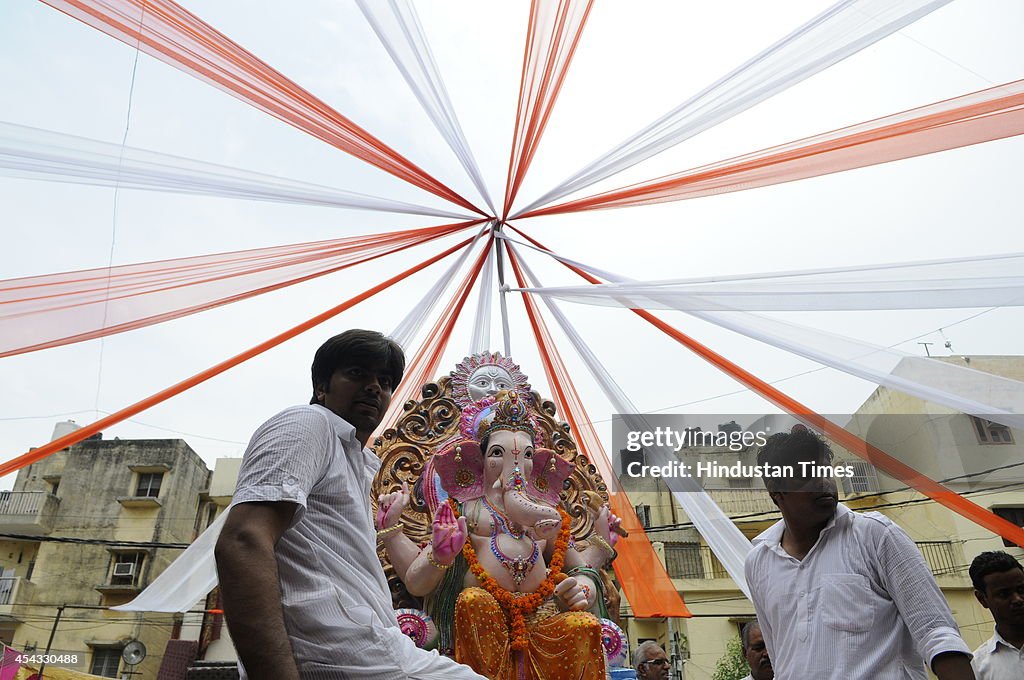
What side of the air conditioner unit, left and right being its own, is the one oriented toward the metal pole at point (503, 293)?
front

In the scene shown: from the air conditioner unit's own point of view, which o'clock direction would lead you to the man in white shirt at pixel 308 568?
The man in white shirt is roughly at 12 o'clock from the air conditioner unit.

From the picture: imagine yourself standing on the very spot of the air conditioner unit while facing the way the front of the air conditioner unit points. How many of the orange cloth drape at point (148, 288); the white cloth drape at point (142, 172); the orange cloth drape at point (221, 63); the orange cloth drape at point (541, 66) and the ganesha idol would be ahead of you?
5

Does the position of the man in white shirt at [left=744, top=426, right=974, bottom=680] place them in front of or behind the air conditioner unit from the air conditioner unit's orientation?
in front

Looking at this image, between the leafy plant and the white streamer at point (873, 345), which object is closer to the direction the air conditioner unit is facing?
the white streamer

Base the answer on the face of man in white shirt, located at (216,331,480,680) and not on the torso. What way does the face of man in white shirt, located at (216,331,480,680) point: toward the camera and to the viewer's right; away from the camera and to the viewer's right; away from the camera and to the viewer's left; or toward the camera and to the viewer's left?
toward the camera and to the viewer's right

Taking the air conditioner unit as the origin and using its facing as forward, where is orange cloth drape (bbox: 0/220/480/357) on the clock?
The orange cloth drape is roughly at 12 o'clock from the air conditioner unit.

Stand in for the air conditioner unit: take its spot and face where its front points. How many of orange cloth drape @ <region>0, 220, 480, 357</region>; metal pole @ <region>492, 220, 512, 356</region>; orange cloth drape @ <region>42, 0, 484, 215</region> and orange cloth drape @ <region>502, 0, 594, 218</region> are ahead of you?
4

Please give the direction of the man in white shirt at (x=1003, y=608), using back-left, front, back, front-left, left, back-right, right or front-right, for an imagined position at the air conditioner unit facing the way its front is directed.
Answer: front

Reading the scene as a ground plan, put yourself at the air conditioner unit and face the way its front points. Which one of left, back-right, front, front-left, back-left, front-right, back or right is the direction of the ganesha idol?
front

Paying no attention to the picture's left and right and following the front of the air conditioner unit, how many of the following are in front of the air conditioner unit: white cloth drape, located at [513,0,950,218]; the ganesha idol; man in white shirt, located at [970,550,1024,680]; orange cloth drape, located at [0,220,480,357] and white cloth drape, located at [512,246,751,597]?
5

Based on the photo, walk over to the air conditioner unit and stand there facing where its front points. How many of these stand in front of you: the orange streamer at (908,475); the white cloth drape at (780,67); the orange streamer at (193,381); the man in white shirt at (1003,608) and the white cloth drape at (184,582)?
5

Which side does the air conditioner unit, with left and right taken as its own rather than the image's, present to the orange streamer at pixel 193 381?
front

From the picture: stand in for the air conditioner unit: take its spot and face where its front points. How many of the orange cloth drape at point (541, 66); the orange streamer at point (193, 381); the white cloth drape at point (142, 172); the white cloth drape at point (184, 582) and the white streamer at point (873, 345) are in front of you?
5

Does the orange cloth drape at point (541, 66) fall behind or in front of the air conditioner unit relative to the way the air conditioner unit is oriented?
in front
